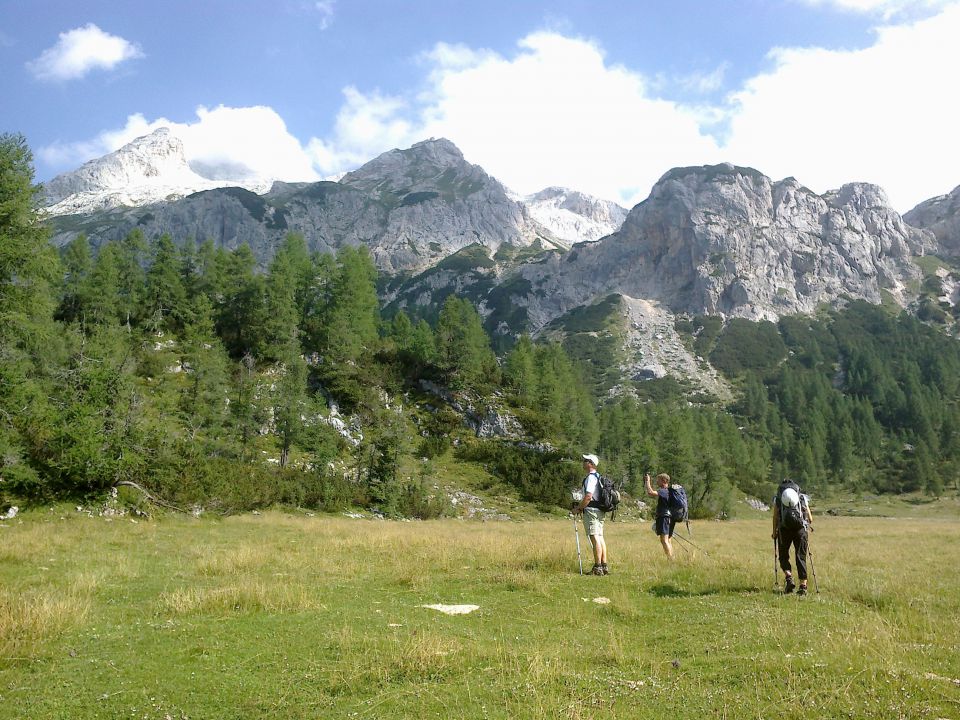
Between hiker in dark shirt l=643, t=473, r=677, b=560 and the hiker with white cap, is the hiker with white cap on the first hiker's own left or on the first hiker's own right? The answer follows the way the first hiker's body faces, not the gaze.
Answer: on the first hiker's own left

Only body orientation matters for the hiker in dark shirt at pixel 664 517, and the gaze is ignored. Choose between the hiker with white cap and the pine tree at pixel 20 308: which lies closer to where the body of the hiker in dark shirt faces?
the pine tree

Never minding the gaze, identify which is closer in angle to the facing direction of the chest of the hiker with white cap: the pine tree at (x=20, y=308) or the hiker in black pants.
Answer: the pine tree

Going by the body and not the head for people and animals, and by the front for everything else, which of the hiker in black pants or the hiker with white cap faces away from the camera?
the hiker in black pants

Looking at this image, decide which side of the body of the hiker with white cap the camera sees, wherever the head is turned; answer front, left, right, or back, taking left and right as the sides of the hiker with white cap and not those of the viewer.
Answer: left

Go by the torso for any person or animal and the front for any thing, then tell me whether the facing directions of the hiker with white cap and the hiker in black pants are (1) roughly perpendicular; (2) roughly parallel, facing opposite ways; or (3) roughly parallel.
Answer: roughly perpendicular

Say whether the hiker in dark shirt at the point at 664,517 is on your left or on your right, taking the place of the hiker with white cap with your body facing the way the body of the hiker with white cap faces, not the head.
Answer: on your right

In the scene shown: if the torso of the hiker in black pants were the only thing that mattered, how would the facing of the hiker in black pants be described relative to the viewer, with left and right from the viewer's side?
facing away from the viewer
